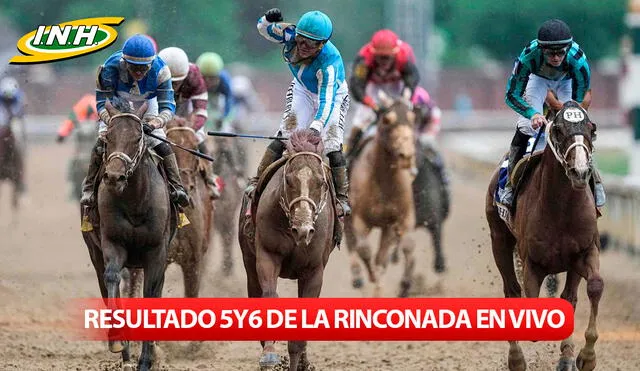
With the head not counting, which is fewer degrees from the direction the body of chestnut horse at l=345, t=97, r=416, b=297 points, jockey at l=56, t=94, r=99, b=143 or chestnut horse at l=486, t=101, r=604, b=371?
the chestnut horse

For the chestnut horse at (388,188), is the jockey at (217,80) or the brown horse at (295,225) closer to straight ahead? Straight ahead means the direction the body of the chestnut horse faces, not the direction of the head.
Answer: the brown horse

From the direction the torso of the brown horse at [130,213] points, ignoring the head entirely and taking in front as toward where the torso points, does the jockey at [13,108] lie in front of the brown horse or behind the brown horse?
behind

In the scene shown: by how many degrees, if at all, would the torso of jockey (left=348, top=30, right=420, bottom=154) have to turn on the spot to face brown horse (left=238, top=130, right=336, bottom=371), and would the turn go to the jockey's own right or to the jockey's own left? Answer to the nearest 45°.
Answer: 0° — they already face it
